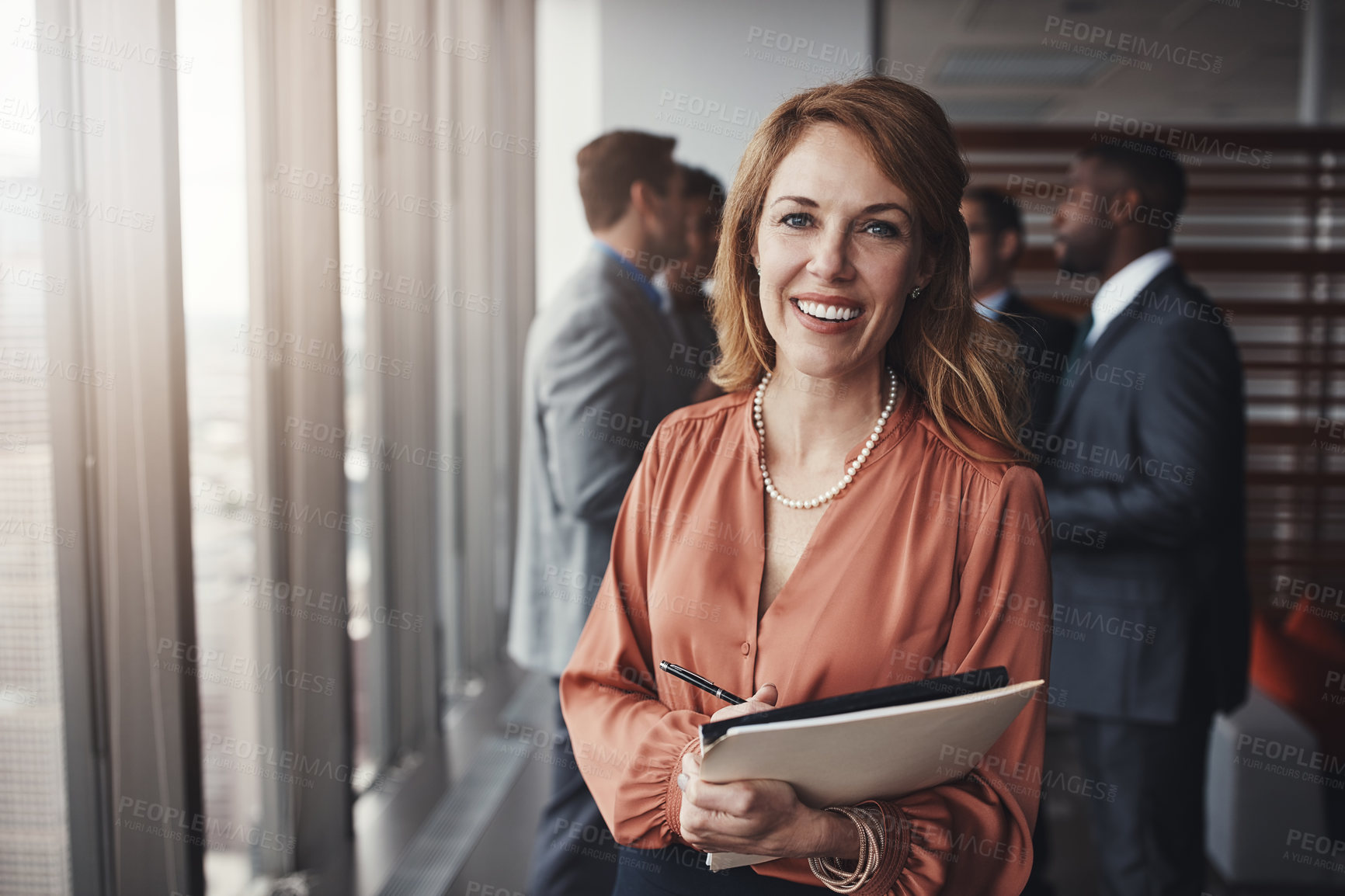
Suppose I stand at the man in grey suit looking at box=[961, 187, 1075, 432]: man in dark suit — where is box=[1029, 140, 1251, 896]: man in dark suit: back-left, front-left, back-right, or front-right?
front-right

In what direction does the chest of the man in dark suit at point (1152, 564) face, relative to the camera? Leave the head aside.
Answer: to the viewer's left

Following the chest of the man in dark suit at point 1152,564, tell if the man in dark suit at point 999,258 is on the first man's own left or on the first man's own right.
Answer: on the first man's own right

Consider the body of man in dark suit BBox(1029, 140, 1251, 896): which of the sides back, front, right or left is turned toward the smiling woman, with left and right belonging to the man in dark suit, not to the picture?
left

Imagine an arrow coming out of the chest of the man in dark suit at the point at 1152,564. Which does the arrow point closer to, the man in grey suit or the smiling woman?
the man in grey suit

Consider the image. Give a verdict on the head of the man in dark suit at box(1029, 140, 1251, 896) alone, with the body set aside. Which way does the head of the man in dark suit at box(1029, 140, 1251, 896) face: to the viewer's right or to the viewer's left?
to the viewer's left
